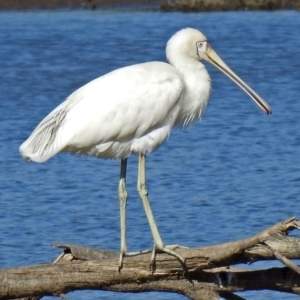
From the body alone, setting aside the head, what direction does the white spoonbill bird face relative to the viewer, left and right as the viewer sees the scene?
facing to the right of the viewer
